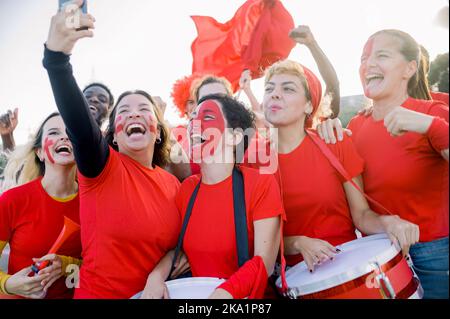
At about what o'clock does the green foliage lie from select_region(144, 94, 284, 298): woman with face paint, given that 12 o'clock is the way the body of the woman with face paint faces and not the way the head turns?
The green foliage is roughly at 7 o'clock from the woman with face paint.

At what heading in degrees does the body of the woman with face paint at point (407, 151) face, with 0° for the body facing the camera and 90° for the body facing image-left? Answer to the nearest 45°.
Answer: approximately 45°

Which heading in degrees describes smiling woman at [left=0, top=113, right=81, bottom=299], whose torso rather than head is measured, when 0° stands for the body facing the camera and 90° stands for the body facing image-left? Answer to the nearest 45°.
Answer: approximately 315°

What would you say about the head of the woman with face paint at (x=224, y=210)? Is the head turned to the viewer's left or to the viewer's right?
to the viewer's left

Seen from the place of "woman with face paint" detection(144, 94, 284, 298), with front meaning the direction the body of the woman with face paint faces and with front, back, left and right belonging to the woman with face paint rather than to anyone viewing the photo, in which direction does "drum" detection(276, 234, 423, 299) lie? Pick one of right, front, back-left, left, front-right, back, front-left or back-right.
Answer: left
